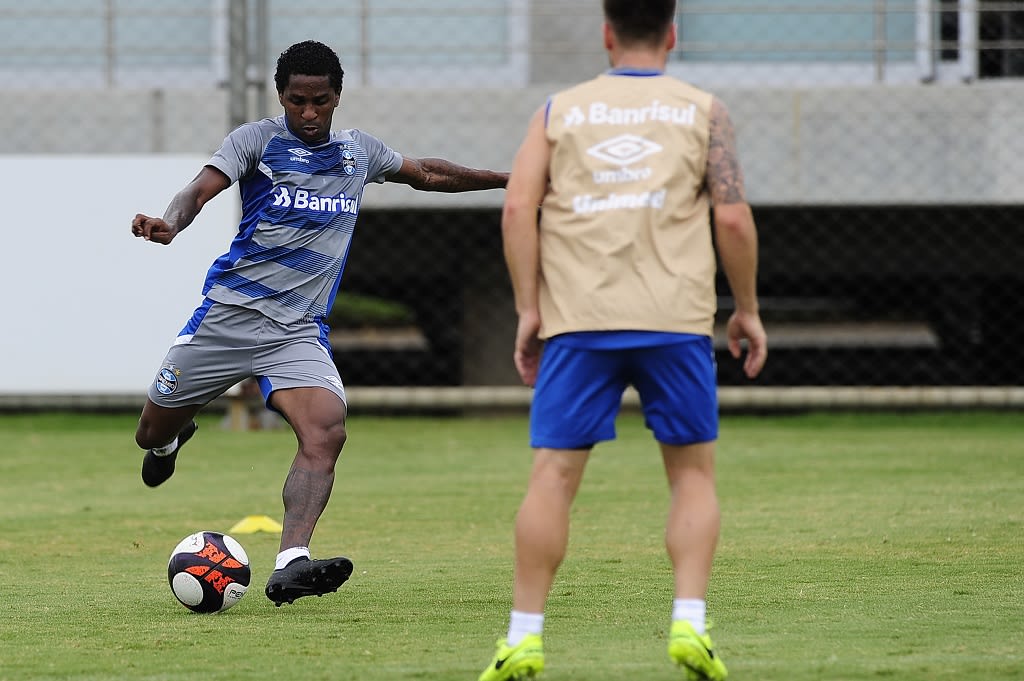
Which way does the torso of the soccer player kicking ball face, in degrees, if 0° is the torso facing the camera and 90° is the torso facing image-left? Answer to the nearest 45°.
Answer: approximately 315°

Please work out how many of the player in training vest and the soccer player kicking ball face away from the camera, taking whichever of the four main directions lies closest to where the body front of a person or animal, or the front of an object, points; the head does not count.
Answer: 1

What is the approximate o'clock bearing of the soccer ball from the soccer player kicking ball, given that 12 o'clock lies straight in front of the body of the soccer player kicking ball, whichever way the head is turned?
The soccer ball is roughly at 2 o'clock from the soccer player kicking ball.

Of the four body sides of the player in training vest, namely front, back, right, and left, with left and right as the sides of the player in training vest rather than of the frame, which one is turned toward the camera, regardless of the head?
back
